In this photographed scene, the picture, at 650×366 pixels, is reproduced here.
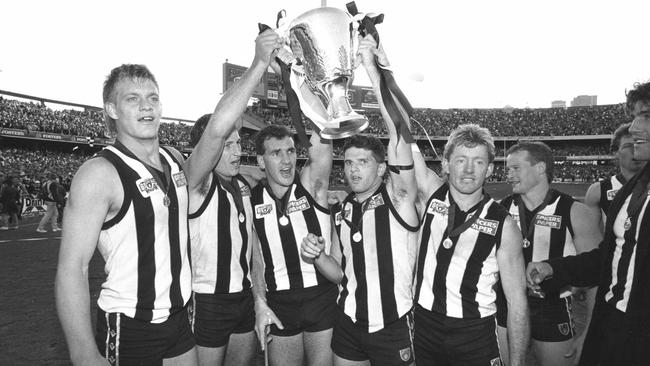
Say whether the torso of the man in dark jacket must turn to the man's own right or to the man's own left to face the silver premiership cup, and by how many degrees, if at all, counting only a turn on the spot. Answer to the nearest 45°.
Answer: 0° — they already face it

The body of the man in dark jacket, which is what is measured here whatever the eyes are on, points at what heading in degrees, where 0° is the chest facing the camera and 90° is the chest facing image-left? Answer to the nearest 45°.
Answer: approximately 45°
